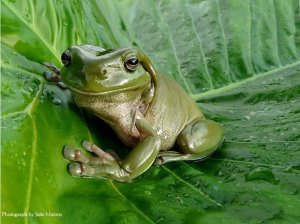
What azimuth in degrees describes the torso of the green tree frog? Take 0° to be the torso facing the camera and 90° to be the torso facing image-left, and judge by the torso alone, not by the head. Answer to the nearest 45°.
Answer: approximately 45°
